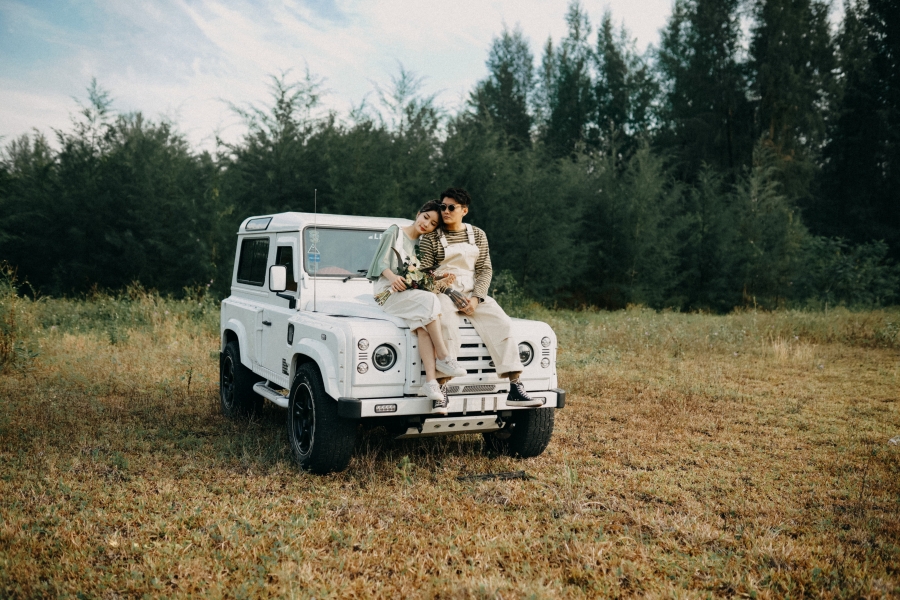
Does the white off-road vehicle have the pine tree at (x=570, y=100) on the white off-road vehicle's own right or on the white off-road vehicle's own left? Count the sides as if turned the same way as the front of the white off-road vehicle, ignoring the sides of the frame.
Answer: on the white off-road vehicle's own left

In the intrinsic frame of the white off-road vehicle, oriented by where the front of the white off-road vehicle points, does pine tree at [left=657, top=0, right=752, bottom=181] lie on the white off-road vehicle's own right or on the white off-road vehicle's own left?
on the white off-road vehicle's own left

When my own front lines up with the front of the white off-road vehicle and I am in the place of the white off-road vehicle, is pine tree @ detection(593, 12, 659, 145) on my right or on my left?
on my left

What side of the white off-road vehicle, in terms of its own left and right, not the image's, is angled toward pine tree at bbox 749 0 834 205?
left

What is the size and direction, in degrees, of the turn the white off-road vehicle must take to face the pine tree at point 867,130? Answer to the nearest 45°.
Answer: approximately 90° to its left

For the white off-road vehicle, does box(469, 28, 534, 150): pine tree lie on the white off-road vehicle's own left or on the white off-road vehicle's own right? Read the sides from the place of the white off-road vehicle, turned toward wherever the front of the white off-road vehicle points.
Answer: on the white off-road vehicle's own left

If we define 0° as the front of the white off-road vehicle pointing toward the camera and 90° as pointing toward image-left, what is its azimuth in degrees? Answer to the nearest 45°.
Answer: approximately 315°
